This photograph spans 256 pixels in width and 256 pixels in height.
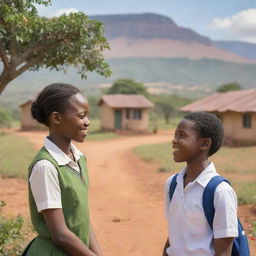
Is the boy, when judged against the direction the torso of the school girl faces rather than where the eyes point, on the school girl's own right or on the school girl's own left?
on the school girl's own left

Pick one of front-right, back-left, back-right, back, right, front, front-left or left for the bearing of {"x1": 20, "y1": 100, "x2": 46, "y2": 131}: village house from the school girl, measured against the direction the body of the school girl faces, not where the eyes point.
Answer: back-left

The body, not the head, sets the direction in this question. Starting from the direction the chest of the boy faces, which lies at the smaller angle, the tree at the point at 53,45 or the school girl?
the school girl

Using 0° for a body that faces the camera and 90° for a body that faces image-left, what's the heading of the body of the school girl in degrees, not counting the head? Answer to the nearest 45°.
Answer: approximately 315°

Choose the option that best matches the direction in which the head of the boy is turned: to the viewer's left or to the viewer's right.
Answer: to the viewer's left

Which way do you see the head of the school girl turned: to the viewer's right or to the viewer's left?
to the viewer's right

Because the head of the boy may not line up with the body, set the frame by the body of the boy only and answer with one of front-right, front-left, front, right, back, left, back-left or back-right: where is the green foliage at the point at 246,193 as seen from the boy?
back-right

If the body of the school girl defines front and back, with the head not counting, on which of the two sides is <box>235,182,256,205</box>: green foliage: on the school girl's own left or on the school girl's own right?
on the school girl's own left

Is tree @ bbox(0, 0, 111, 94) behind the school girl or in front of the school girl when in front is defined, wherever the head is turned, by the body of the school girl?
behind

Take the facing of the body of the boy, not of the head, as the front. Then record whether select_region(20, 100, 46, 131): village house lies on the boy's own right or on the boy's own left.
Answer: on the boy's own right

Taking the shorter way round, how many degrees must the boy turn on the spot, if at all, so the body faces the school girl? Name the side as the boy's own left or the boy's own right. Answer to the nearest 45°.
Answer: approximately 45° to the boy's own right
